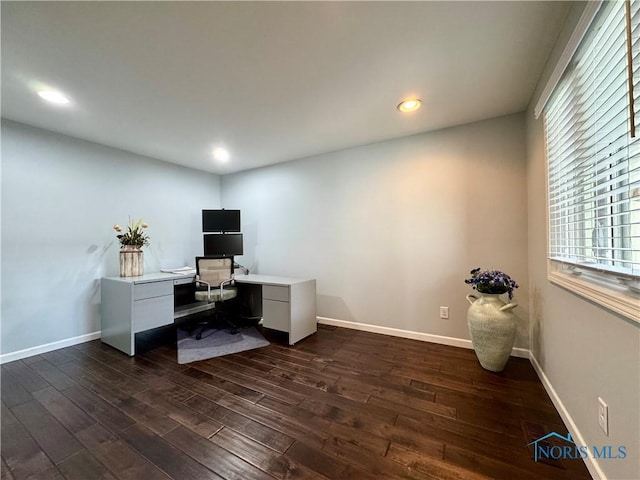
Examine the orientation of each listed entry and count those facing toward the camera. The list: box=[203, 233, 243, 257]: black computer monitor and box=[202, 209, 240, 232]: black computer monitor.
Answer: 2

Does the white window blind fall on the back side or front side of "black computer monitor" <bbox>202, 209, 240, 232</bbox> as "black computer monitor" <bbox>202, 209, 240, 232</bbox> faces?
on the front side

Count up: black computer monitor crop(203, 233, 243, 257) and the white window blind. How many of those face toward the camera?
1

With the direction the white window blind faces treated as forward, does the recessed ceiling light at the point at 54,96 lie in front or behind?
in front

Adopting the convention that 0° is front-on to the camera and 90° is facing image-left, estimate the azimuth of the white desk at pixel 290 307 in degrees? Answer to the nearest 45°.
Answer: approximately 45°

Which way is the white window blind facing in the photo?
to the viewer's left

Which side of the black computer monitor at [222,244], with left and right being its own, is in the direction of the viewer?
front

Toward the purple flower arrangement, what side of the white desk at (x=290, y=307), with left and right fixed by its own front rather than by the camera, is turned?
left

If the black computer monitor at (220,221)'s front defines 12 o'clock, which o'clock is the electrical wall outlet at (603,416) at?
The electrical wall outlet is roughly at 11 o'clock from the black computer monitor.
